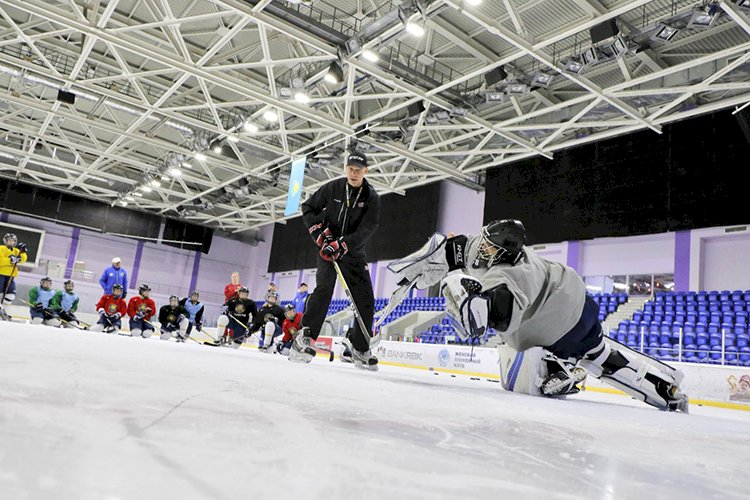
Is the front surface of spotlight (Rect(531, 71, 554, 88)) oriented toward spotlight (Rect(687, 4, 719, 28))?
no

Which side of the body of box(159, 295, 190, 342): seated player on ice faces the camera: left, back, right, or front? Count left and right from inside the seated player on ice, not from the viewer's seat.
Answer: front

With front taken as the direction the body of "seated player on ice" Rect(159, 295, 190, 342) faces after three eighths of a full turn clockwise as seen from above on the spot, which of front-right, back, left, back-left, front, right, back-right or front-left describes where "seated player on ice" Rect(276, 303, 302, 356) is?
back

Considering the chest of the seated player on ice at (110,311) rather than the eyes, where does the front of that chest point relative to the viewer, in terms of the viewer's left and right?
facing the viewer

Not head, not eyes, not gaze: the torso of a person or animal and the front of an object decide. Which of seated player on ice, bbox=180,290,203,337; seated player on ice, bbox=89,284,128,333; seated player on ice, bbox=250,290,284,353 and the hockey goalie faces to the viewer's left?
the hockey goalie

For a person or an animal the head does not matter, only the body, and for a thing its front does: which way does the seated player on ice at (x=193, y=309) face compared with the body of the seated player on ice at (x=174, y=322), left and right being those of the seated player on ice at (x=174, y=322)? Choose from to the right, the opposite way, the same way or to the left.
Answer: the same way

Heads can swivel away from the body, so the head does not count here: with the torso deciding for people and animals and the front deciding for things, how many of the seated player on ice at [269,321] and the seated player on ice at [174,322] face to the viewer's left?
0

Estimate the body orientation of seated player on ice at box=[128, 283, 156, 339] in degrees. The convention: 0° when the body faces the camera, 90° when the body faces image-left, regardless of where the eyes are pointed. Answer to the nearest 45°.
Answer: approximately 0°

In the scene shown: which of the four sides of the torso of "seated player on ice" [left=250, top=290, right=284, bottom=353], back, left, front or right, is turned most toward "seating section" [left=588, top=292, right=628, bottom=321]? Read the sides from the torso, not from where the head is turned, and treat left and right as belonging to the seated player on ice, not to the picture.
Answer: left

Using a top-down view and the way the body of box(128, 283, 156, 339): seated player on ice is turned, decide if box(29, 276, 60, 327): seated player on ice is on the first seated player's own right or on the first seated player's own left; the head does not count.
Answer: on the first seated player's own right

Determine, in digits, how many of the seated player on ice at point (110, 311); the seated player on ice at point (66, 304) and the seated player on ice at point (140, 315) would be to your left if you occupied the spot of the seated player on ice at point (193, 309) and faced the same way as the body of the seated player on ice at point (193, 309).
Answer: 0

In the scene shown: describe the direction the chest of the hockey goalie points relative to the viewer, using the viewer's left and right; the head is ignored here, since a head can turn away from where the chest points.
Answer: facing to the left of the viewer

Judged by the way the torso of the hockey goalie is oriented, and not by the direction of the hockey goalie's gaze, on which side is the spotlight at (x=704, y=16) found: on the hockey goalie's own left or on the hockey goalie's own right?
on the hockey goalie's own right

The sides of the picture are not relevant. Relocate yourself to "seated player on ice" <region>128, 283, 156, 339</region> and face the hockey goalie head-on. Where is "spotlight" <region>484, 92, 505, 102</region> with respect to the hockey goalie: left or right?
left

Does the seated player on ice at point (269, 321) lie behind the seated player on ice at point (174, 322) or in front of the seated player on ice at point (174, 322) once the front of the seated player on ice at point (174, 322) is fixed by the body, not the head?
in front
